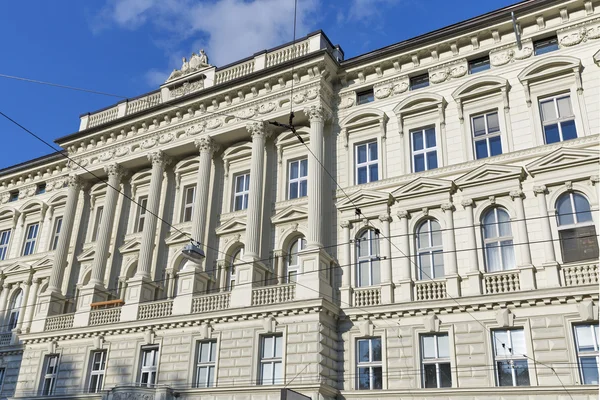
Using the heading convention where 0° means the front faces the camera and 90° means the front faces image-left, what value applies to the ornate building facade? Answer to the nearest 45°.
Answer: approximately 45°
